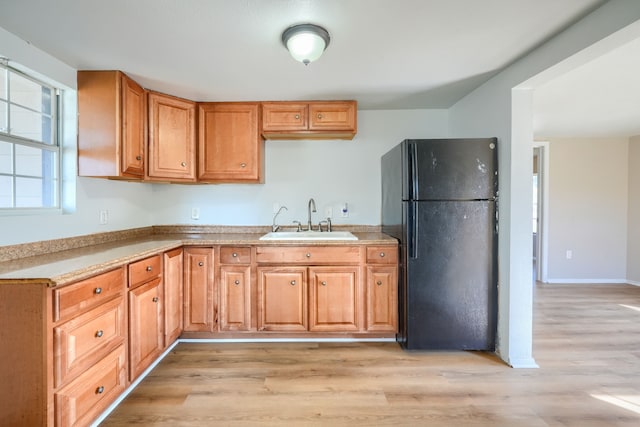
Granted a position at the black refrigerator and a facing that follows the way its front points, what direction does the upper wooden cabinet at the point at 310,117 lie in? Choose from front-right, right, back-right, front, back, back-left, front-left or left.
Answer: right

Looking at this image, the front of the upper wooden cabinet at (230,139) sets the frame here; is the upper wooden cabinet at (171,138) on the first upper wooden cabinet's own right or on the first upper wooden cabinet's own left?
on the first upper wooden cabinet's own right

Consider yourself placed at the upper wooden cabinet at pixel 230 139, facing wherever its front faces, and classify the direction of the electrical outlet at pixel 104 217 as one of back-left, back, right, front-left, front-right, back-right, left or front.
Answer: right

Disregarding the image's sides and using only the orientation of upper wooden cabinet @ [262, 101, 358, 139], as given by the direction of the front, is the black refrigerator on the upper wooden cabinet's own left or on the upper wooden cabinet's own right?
on the upper wooden cabinet's own left

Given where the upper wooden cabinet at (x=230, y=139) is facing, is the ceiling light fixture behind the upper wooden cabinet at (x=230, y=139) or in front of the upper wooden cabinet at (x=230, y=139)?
in front

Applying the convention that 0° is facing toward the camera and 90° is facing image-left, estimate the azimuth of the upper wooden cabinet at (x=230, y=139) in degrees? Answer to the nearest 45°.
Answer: approximately 0°

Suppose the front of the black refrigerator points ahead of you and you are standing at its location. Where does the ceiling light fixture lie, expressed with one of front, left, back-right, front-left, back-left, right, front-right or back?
front-right

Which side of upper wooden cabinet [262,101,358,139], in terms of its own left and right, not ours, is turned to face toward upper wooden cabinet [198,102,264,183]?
right

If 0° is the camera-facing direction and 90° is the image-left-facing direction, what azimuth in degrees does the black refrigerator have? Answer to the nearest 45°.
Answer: approximately 0°

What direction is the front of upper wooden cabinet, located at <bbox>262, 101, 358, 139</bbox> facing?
toward the camera

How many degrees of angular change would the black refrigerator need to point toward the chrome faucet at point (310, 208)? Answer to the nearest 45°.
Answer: approximately 90° to its right

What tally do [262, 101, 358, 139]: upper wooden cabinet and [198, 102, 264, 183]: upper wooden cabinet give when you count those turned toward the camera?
2

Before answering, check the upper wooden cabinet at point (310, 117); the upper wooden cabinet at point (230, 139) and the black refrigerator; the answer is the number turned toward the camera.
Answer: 3

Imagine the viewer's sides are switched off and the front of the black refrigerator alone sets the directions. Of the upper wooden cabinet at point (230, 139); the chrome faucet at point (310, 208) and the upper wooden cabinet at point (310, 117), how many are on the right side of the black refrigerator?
3

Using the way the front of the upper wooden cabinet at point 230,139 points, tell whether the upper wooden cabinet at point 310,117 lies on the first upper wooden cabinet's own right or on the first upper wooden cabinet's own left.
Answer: on the first upper wooden cabinet's own left
